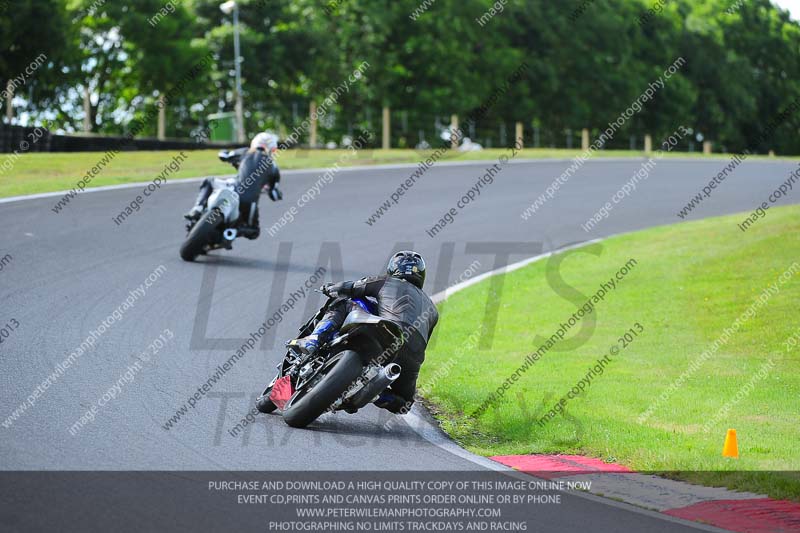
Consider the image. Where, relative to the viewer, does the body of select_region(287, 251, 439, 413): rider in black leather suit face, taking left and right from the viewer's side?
facing away from the viewer and to the left of the viewer

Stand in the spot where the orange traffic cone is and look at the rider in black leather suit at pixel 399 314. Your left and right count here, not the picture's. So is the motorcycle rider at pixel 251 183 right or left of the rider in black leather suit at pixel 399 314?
right

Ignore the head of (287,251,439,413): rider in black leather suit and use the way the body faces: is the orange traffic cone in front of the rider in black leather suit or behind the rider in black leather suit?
behind

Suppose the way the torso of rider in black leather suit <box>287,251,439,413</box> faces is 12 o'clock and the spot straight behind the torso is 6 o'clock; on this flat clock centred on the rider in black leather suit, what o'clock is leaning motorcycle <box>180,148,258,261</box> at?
The leaning motorcycle is roughly at 1 o'clock from the rider in black leather suit.

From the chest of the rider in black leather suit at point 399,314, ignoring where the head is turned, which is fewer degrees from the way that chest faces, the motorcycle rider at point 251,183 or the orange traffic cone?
the motorcycle rider

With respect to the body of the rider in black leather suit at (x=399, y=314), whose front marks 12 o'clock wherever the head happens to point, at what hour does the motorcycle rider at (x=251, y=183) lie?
The motorcycle rider is roughly at 1 o'clock from the rider in black leather suit.
